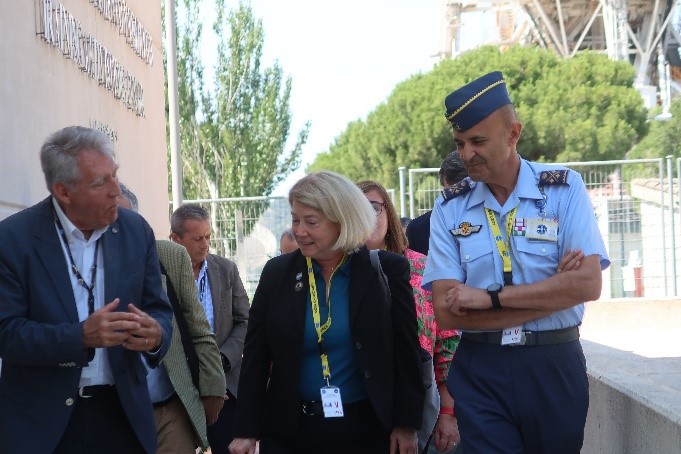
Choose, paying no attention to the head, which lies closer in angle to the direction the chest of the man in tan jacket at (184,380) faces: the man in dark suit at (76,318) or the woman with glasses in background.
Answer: the man in dark suit

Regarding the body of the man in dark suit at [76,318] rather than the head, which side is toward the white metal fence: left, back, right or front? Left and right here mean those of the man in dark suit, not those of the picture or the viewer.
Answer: left

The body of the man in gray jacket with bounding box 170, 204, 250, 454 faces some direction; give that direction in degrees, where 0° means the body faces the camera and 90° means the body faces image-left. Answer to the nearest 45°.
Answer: approximately 0°

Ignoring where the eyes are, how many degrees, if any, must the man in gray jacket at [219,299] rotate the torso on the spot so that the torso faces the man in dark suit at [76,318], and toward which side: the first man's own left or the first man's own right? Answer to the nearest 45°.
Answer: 0° — they already face them

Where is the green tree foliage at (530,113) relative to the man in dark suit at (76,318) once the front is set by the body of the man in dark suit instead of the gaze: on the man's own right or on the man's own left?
on the man's own left

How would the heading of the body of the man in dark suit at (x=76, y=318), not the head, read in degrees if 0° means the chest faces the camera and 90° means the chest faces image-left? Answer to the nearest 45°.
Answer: approximately 315°
